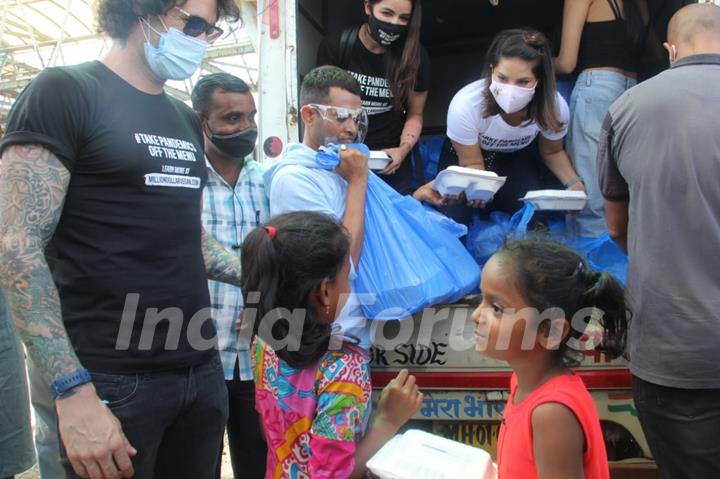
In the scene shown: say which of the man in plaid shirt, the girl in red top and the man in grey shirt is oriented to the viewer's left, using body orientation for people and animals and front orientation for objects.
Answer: the girl in red top

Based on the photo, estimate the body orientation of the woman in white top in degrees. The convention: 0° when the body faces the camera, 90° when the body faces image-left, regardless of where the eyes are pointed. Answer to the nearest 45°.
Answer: approximately 0°

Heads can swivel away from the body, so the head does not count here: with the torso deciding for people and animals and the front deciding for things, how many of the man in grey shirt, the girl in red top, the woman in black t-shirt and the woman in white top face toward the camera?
2

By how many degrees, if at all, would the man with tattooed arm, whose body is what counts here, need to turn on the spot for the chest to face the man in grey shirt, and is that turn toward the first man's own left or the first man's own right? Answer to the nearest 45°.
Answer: approximately 45° to the first man's own left

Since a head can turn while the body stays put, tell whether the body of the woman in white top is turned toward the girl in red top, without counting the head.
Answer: yes

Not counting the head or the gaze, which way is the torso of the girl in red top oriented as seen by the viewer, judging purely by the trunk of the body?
to the viewer's left

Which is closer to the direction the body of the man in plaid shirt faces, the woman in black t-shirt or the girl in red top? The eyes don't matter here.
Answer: the girl in red top

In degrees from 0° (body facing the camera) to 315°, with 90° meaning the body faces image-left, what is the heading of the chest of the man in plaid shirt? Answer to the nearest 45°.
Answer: approximately 315°

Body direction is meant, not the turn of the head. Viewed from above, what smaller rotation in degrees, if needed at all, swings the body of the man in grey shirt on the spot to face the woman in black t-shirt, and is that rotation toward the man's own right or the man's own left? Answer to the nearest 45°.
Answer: approximately 45° to the man's own left

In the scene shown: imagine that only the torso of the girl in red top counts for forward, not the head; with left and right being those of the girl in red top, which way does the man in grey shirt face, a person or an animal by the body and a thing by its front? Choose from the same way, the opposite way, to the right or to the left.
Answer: to the right
